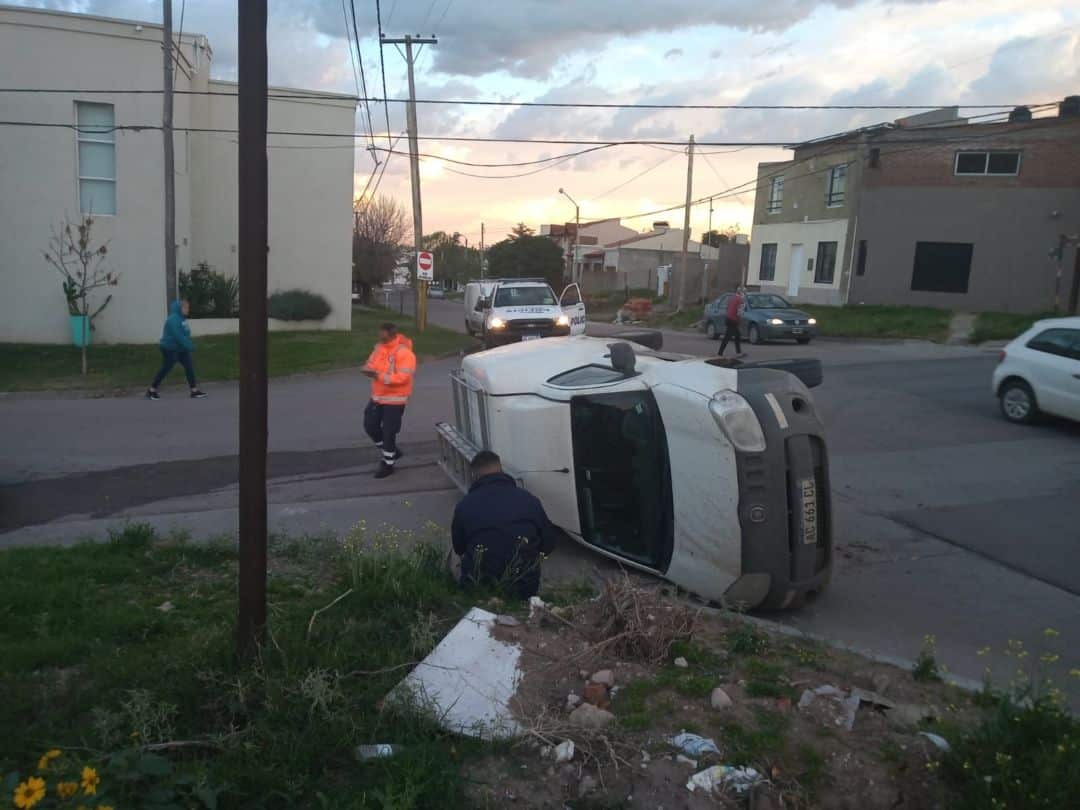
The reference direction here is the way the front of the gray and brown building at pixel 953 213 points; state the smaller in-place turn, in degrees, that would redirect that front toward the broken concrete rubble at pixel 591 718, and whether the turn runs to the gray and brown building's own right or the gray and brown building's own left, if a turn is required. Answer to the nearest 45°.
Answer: approximately 45° to the gray and brown building's own left

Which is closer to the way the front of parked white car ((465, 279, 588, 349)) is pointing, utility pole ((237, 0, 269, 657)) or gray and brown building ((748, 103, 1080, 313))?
the utility pole

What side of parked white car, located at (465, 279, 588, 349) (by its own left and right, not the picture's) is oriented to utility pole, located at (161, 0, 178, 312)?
right

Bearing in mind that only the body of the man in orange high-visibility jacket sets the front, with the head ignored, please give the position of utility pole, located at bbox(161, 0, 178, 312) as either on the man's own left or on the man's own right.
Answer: on the man's own right

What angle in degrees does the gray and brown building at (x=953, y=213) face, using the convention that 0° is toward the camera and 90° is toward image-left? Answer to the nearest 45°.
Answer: approximately 45°

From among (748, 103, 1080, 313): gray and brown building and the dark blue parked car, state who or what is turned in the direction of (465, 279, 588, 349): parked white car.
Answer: the gray and brown building

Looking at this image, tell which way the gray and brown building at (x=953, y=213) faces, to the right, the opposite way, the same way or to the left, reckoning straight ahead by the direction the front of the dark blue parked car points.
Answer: to the right

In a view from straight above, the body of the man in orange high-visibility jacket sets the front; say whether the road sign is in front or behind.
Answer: behind

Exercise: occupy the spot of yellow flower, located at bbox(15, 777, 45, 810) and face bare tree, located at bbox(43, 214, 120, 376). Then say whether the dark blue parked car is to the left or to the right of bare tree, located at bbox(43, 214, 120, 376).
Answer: right
